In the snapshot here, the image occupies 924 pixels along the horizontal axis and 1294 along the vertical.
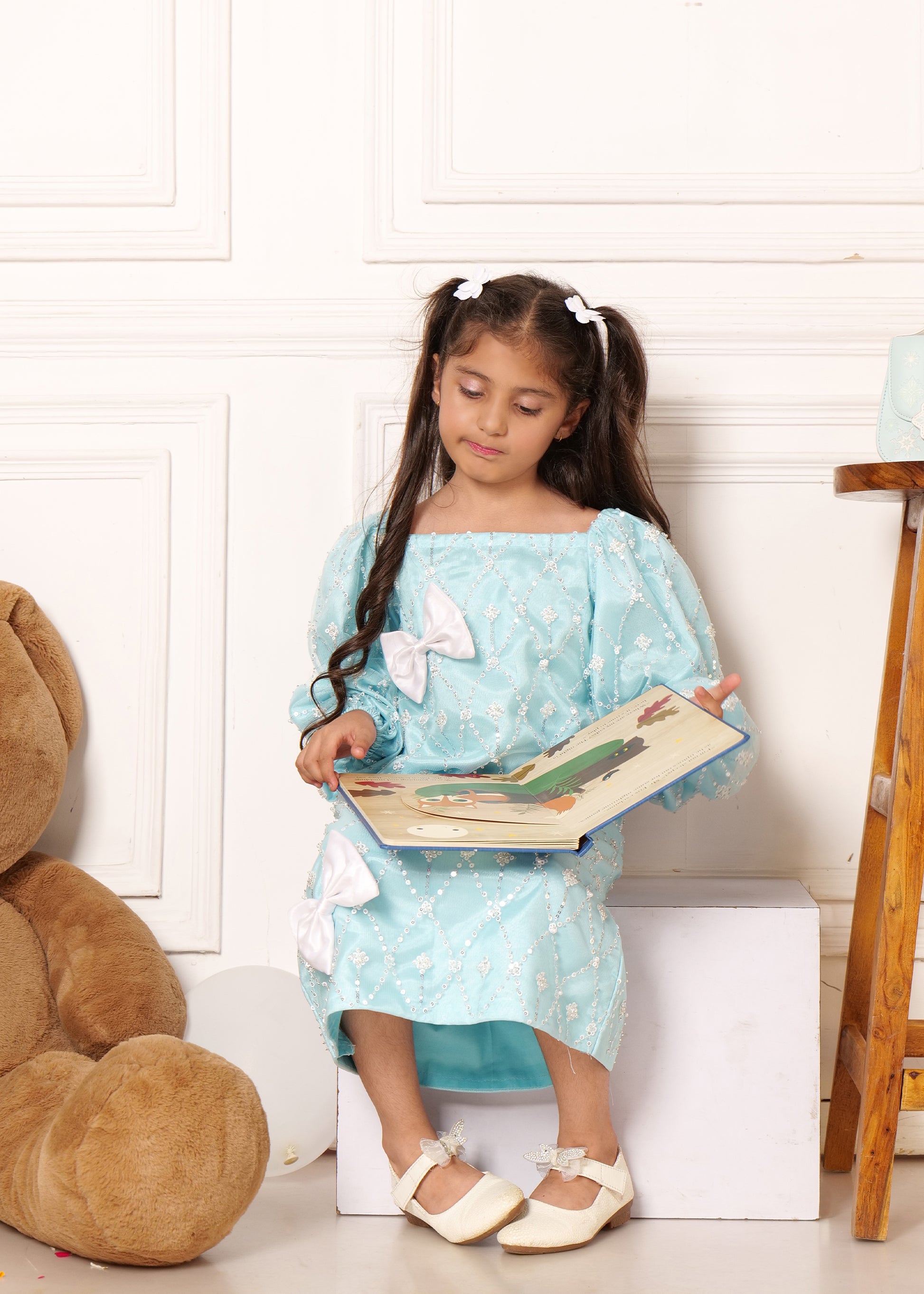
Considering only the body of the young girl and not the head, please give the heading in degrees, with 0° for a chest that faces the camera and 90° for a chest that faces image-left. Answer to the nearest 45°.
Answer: approximately 0°
